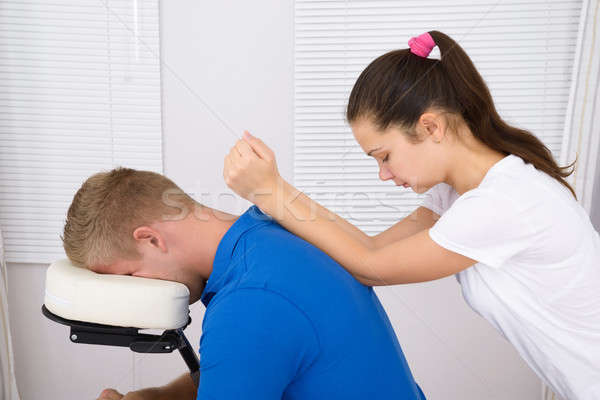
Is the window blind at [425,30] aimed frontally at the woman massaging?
yes

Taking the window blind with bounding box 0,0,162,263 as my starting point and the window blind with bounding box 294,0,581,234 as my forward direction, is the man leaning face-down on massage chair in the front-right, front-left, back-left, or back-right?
front-right

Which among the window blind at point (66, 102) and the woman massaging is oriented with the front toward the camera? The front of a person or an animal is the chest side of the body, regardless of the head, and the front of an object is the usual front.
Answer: the window blind

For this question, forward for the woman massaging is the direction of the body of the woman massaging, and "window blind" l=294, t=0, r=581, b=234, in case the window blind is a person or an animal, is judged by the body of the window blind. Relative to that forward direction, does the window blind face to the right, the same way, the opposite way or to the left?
to the left

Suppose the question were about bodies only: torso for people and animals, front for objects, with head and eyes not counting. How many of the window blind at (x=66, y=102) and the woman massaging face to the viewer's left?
1

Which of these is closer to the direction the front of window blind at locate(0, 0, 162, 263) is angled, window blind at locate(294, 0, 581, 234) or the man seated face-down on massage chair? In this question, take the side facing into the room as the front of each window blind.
the man seated face-down on massage chair

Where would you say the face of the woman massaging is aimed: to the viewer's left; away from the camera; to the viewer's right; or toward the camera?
to the viewer's left

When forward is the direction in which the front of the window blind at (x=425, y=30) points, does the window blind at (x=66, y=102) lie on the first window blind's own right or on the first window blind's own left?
on the first window blind's own right

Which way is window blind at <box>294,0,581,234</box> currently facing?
toward the camera

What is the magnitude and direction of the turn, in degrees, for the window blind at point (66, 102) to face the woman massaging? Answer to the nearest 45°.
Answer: approximately 45° to its left

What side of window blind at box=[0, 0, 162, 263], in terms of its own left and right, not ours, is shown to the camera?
front

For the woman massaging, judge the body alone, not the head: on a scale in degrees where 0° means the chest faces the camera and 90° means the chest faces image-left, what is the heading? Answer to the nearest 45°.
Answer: approximately 90°

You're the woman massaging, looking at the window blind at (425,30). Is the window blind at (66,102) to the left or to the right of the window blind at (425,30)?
left

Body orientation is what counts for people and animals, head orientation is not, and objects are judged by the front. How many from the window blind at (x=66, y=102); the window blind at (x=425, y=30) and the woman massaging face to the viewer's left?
1
